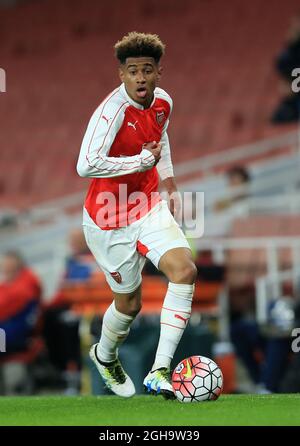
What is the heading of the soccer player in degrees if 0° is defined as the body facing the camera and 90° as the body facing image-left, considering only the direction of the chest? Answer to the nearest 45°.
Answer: approximately 315°

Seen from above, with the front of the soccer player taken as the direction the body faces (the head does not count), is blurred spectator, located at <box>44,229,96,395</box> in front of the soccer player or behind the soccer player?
behind

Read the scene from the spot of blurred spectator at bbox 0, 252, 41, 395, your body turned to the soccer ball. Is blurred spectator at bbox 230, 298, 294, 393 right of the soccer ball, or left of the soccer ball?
left

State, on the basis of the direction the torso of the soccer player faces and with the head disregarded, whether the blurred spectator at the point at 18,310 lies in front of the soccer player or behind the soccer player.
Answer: behind

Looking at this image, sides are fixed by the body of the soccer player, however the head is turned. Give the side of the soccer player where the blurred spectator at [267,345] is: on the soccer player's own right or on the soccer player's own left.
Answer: on the soccer player's own left

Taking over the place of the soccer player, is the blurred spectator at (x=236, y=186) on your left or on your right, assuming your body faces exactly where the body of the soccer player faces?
on your left
